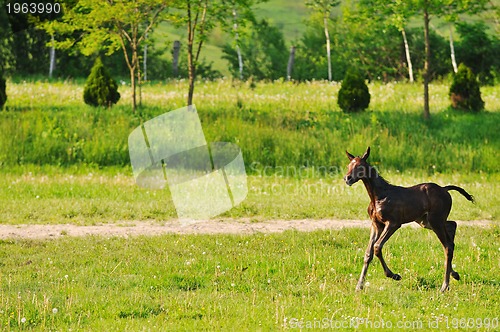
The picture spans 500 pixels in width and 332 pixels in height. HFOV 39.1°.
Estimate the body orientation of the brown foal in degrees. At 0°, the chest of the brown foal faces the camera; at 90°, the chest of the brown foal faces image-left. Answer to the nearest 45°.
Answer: approximately 90°

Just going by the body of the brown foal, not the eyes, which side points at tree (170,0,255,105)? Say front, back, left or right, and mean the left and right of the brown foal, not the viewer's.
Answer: right

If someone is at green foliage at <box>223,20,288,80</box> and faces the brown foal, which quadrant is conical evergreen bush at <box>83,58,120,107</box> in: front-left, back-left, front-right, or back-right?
front-right

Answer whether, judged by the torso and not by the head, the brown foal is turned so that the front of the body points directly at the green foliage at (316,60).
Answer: no

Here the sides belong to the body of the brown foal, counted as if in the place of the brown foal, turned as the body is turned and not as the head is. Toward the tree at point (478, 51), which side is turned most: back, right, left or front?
right

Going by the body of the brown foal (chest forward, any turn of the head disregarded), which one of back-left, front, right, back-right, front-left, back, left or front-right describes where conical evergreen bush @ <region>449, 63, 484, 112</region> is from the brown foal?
right

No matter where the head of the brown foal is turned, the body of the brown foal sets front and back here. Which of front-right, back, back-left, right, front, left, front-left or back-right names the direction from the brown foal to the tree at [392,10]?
right

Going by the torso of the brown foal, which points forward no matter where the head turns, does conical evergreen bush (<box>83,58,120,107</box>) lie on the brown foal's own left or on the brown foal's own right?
on the brown foal's own right
